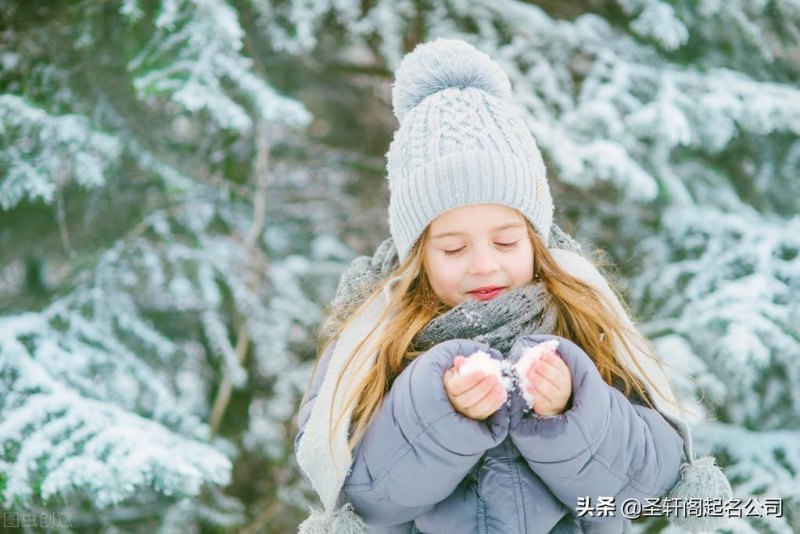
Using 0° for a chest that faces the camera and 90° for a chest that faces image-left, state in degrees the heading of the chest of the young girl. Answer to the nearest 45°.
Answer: approximately 0°
